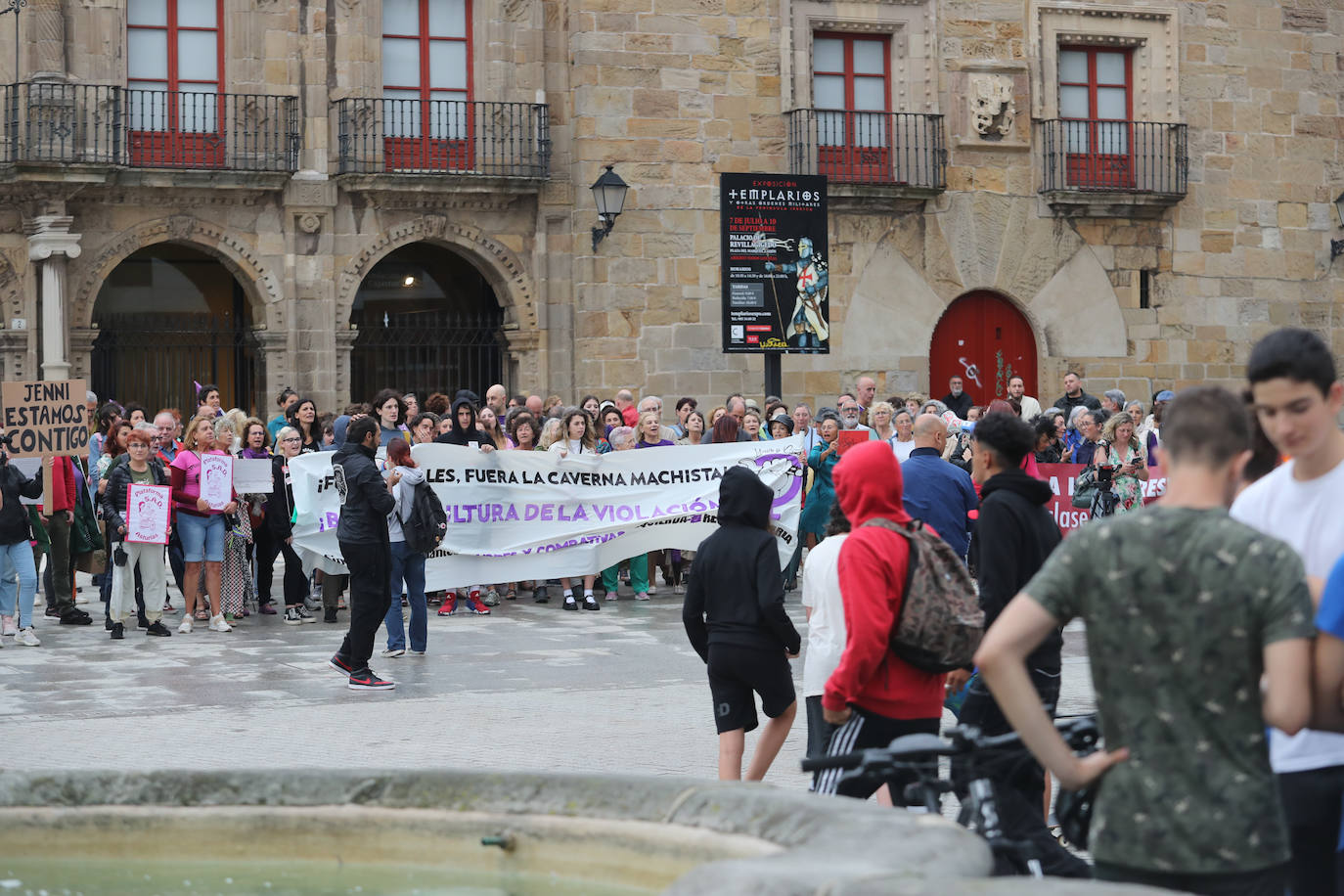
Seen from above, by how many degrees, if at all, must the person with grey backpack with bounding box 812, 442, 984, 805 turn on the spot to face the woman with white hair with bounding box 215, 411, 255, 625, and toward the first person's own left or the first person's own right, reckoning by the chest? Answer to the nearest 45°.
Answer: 0° — they already face them

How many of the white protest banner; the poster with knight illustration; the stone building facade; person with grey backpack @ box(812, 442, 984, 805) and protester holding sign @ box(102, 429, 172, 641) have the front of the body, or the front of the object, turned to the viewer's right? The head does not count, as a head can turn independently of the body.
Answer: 0

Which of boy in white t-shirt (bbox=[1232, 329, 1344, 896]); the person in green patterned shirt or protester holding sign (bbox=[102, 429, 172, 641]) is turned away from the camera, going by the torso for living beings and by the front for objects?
the person in green patterned shirt

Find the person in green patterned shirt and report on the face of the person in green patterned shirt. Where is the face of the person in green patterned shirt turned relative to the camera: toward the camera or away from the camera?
away from the camera

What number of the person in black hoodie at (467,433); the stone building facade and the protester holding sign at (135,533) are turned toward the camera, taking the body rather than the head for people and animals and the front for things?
3

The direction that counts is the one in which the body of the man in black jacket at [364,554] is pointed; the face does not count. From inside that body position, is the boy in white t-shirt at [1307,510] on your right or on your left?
on your right

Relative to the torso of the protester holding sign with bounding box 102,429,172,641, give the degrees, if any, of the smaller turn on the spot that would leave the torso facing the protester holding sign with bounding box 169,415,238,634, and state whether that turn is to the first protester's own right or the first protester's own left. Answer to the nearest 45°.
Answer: approximately 135° to the first protester's own left

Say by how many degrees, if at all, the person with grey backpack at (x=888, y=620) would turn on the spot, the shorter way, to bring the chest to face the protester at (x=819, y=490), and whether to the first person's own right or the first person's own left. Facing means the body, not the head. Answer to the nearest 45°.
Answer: approximately 45° to the first person's own right

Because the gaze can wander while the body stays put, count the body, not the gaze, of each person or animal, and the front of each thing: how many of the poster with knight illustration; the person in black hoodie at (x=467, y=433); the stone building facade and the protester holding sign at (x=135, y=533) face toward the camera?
4

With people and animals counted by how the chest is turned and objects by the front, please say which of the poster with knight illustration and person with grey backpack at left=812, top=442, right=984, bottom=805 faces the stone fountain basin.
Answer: the poster with knight illustration

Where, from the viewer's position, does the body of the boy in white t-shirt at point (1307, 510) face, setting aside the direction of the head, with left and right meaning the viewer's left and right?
facing the viewer and to the left of the viewer

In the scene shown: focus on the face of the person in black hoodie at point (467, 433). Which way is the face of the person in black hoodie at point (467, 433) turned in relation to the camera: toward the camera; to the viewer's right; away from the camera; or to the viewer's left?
toward the camera

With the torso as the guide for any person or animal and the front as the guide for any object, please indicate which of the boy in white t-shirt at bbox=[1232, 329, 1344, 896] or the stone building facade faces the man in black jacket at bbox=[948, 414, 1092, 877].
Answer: the stone building facade

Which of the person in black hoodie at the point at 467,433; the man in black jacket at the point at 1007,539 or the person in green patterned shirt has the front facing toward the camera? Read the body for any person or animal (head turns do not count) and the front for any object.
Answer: the person in black hoodie

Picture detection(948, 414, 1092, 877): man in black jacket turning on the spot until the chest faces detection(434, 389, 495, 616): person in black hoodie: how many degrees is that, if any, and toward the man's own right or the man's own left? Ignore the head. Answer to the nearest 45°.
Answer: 0° — they already face them

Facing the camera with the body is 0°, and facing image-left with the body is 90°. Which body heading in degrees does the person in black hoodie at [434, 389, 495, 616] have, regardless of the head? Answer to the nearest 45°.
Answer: approximately 0°

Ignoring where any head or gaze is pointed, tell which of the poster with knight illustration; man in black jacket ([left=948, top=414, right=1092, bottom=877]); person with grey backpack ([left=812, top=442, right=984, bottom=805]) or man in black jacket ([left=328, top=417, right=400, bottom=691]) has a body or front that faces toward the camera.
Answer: the poster with knight illustration

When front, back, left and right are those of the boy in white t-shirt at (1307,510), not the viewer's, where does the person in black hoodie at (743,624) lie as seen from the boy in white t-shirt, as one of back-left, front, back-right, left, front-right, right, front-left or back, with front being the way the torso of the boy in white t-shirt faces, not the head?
right

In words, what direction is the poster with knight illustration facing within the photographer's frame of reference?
facing the viewer

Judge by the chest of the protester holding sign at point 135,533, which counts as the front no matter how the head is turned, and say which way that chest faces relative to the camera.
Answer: toward the camera
